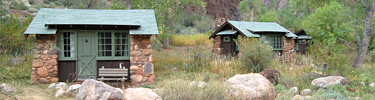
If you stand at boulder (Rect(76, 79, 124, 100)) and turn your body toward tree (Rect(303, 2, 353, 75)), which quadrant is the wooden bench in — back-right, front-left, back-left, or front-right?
front-left

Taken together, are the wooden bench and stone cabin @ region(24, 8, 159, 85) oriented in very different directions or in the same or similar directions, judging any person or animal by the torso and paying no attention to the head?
same or similar directions

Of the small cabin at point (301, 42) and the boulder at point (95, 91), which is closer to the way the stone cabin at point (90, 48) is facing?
the boulder

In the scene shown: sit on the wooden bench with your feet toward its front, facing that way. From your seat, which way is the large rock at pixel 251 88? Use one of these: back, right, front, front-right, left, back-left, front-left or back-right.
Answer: front-left

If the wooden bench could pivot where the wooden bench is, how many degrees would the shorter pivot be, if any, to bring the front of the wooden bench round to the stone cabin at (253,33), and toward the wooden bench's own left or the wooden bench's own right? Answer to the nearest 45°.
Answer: approximately 135° to the wooden bench's own left

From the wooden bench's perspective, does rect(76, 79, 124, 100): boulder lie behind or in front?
in front

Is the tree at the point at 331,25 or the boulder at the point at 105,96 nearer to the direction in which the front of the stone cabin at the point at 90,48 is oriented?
the boulder

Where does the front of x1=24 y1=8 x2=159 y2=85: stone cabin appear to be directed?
toward the camera

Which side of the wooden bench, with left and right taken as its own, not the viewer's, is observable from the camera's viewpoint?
front
